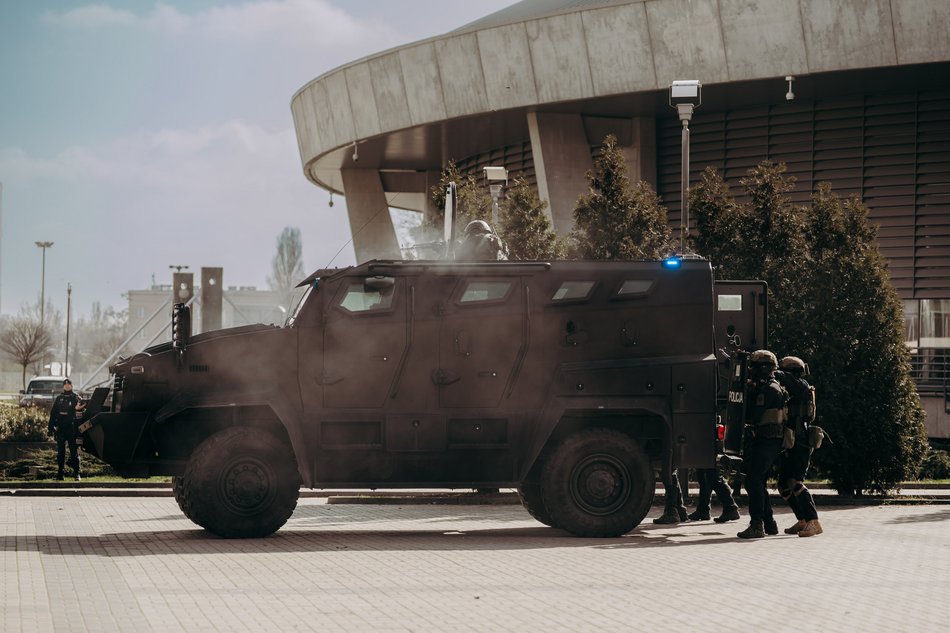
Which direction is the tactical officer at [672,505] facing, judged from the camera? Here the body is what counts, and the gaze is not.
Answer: to the viewer's left

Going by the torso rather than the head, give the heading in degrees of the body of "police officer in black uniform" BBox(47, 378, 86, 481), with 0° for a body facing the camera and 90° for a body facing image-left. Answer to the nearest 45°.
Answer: approximately 0°

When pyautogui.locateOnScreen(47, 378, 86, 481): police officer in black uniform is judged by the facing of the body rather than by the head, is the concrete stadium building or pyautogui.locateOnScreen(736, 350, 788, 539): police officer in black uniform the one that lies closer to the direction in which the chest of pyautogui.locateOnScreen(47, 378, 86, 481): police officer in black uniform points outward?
the police officer in black uniform

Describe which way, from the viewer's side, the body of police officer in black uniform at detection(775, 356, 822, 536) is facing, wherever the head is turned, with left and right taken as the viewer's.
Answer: facing to the left of the viewer

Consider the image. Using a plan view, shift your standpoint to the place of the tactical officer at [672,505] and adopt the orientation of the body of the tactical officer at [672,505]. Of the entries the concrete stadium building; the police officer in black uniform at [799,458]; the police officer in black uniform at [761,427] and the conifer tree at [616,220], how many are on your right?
2

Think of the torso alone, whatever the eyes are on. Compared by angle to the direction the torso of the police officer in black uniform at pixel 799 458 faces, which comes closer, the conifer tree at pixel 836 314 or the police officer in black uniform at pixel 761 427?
the police officer in black uniform

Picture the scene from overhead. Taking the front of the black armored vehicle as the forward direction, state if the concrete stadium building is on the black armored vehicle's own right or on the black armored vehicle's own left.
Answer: on the black armored vehicle's own right

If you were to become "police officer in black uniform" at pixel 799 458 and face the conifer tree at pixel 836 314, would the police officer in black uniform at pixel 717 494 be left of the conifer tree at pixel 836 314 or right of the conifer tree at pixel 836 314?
left

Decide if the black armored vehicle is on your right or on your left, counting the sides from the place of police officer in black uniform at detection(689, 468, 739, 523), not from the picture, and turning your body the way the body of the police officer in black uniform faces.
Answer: on your left

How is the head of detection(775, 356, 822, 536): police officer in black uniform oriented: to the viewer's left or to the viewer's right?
to the viewer's left

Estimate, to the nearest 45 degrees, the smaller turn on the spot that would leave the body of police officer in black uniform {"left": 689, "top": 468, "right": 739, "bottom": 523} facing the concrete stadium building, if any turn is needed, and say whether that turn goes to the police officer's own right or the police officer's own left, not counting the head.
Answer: approximately 90° to the police officer's own right

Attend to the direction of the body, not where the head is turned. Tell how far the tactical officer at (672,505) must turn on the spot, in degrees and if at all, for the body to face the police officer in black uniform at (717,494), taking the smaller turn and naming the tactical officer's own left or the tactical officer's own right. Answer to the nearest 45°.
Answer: approximately 135° to the tactical officer's own right

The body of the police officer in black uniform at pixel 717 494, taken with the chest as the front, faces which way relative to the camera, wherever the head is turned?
to the viewer's left
